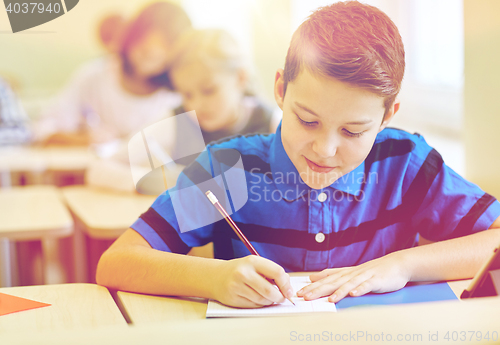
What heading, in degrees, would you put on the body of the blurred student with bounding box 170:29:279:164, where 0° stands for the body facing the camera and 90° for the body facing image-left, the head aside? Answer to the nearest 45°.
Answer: approximately 45°

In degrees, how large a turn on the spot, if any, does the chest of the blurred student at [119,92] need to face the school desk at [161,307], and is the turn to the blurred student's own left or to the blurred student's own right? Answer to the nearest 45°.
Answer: approximately 45° to the blurred student's own right

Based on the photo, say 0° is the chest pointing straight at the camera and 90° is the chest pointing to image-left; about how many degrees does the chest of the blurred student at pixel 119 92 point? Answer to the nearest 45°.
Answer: approximately 315°

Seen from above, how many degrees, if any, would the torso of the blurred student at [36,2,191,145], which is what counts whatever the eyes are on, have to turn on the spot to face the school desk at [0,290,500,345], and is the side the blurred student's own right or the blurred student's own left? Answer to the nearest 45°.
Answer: approximately 45° to the blurred student's own right
